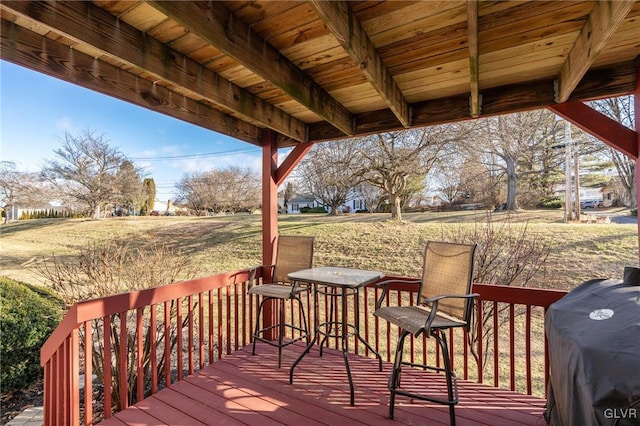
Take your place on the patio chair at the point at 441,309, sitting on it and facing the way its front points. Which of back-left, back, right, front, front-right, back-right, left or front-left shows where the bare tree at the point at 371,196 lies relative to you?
back-right

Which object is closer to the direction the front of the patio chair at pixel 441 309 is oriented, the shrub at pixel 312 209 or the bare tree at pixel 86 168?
the bare tree

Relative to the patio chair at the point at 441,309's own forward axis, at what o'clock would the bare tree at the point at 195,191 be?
The bare tree is roughly at 3 o'clock from the patio chair.

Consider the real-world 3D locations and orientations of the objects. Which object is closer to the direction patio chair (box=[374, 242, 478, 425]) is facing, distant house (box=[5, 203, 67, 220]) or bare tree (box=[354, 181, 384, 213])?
the distant house

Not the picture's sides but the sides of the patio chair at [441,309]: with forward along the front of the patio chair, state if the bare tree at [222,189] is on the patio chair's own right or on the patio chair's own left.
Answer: on the patio chair's own right

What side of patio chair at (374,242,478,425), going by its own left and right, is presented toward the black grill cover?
left

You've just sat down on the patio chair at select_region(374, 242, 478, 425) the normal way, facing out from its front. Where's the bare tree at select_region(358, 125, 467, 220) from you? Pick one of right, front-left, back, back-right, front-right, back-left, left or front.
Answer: back-right

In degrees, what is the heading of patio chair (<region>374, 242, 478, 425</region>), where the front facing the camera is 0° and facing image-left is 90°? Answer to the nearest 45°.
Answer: approximately 45°

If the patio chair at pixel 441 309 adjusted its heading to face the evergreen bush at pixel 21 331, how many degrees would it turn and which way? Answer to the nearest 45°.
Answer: approximately 45° to its right

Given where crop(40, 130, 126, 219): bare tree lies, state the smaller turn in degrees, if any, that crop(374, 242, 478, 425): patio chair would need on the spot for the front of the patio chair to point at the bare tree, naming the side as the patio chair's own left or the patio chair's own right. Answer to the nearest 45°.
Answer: approximately 90° to the patio chair's own right

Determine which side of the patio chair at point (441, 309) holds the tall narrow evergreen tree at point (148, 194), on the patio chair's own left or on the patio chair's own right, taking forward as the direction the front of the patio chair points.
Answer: on the patio chair's own right
